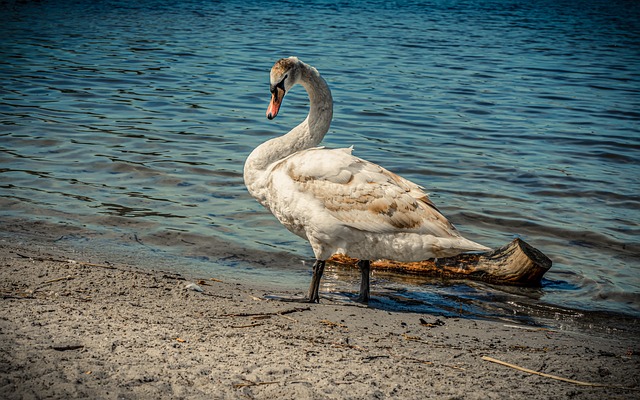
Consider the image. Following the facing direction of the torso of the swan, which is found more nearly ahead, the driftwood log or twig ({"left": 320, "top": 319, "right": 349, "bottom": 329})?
the twig

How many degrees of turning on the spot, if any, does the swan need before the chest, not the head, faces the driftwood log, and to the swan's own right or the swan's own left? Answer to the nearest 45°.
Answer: approximately 135° to the swan's own right

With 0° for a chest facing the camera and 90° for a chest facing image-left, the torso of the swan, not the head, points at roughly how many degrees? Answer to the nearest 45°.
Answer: approximately 90°

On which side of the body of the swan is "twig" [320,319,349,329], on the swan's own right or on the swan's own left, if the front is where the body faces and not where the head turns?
on the swan's own left

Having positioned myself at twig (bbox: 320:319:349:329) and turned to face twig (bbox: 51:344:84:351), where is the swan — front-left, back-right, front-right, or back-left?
back-right

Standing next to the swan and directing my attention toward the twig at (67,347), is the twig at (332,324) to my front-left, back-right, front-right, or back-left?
front-left

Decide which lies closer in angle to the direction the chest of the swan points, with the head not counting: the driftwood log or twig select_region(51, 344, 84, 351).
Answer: the twig

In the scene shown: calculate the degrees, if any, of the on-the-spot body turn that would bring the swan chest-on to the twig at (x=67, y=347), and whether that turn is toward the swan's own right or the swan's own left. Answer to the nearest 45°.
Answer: approximately 45° to the swan's own left
